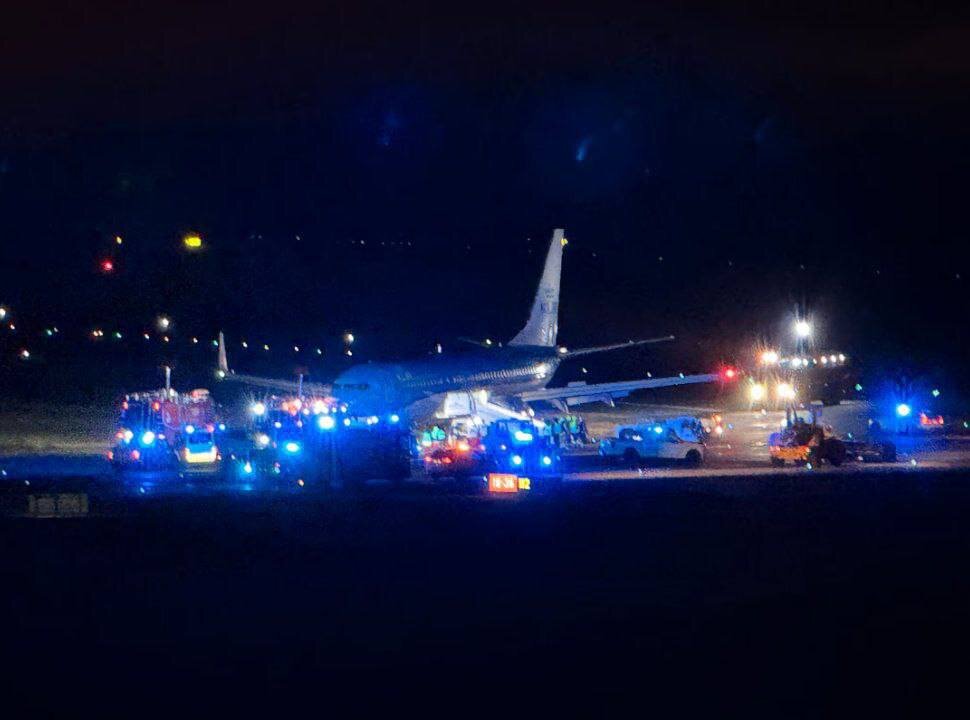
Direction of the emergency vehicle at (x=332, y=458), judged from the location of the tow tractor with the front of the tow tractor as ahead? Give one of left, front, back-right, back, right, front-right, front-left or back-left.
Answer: front-left

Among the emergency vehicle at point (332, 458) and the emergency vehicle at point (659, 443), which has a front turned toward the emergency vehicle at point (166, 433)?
the emergency vehicle at point (659, 443)

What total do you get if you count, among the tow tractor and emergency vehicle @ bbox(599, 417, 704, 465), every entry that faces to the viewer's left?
2

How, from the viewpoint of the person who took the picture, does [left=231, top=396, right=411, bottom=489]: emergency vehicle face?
facing the viewer and to the left of the viewer

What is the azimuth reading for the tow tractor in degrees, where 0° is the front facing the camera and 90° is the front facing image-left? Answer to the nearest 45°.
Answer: approximately 90°

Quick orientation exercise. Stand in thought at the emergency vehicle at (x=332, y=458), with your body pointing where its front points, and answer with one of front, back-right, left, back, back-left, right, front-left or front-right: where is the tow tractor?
back-left

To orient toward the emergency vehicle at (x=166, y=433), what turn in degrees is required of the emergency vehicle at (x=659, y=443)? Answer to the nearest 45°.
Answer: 0° — it already faces it

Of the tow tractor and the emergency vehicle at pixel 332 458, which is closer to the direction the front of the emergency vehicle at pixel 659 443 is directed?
the emergency vehicle

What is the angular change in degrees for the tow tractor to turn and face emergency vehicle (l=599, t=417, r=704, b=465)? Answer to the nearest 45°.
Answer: approximately 45° to its right

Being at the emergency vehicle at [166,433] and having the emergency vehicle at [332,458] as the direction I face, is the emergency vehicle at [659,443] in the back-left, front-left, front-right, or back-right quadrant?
front-left

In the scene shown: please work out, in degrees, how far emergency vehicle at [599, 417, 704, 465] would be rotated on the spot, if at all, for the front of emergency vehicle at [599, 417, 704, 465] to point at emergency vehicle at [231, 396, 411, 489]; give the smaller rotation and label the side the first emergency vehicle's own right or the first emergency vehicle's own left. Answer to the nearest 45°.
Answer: approximately 45° to the first emergency vehicle's own left

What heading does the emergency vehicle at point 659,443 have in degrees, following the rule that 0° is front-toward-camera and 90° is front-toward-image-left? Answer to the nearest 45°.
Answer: approximately 90°

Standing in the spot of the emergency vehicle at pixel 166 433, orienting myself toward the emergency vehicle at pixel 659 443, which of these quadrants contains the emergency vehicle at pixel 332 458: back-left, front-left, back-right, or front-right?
front-right

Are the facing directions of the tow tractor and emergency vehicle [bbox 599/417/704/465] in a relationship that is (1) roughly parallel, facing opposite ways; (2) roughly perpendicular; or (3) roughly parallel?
roughly parallel
